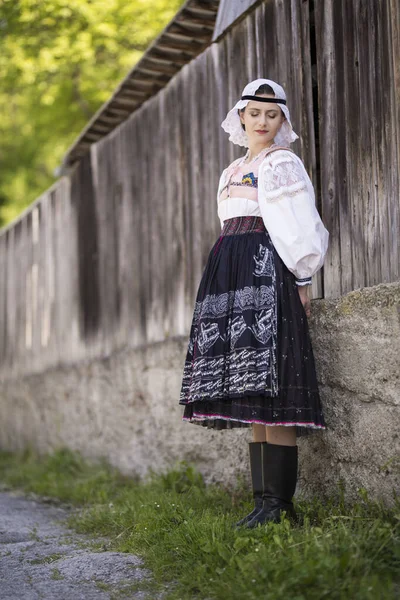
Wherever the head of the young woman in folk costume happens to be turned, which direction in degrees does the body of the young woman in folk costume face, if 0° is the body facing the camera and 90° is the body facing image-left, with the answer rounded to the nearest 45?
approximately 45°

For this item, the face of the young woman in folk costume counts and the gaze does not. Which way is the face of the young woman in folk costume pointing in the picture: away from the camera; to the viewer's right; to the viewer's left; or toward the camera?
toward the camera
